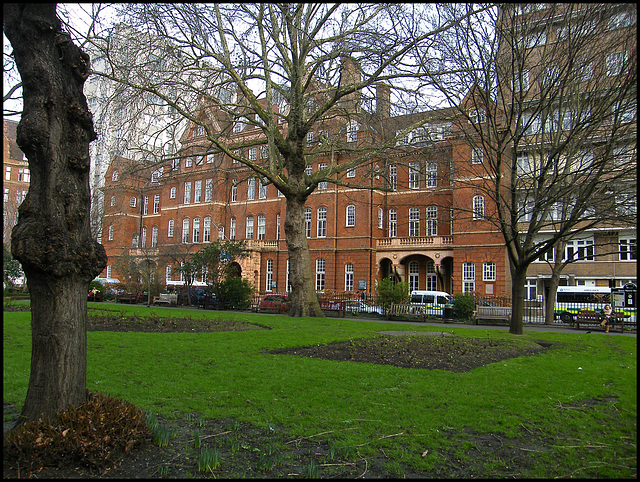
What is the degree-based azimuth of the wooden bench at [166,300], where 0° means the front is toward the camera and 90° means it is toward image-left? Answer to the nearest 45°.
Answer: approximately 45°

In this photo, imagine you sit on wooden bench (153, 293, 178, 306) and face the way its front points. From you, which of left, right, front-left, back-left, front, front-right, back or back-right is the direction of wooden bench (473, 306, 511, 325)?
left

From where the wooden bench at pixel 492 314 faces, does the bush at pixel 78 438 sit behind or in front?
in front

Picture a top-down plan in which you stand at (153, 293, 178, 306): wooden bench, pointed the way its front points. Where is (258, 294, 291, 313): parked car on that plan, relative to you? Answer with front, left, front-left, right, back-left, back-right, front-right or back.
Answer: left

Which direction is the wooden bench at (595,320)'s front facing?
toward the camera

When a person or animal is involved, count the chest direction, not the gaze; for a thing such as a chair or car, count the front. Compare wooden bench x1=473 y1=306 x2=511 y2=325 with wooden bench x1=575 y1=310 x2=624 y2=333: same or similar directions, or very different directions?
same or similar directions

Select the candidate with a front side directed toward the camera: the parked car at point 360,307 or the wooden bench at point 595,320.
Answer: the wooden bench

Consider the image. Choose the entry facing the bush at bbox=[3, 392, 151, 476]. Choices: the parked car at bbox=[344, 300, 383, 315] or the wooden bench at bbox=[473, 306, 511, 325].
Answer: the wooden bench

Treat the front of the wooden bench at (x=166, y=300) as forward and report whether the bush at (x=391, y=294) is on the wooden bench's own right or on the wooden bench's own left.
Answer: on the wooden bench's own left

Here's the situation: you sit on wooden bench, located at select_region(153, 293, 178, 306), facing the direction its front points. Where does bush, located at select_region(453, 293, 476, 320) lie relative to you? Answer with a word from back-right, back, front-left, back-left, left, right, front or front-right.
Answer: left

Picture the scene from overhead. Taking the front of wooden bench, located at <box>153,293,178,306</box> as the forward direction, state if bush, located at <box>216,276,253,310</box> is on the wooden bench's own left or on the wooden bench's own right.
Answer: on the wooden bench's own left

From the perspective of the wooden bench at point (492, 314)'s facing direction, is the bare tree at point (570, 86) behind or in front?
in front

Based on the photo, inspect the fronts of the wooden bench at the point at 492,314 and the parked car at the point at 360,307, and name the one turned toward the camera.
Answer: the wooden bench
